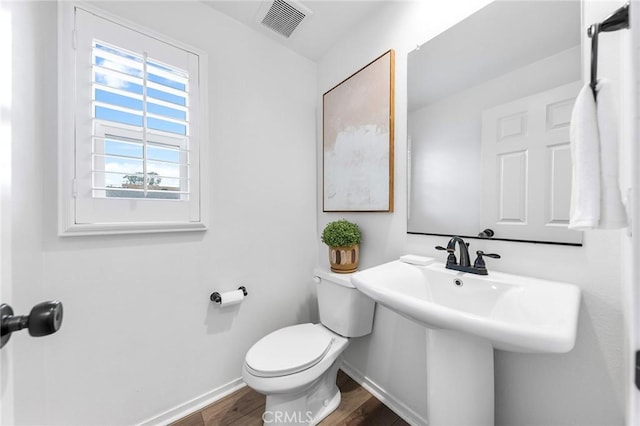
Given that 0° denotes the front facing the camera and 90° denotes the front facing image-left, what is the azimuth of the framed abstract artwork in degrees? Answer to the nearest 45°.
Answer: approximately 45°

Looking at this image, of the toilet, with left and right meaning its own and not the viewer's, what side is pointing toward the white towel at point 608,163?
left

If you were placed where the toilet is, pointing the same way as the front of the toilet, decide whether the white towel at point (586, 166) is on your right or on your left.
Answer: on your left
